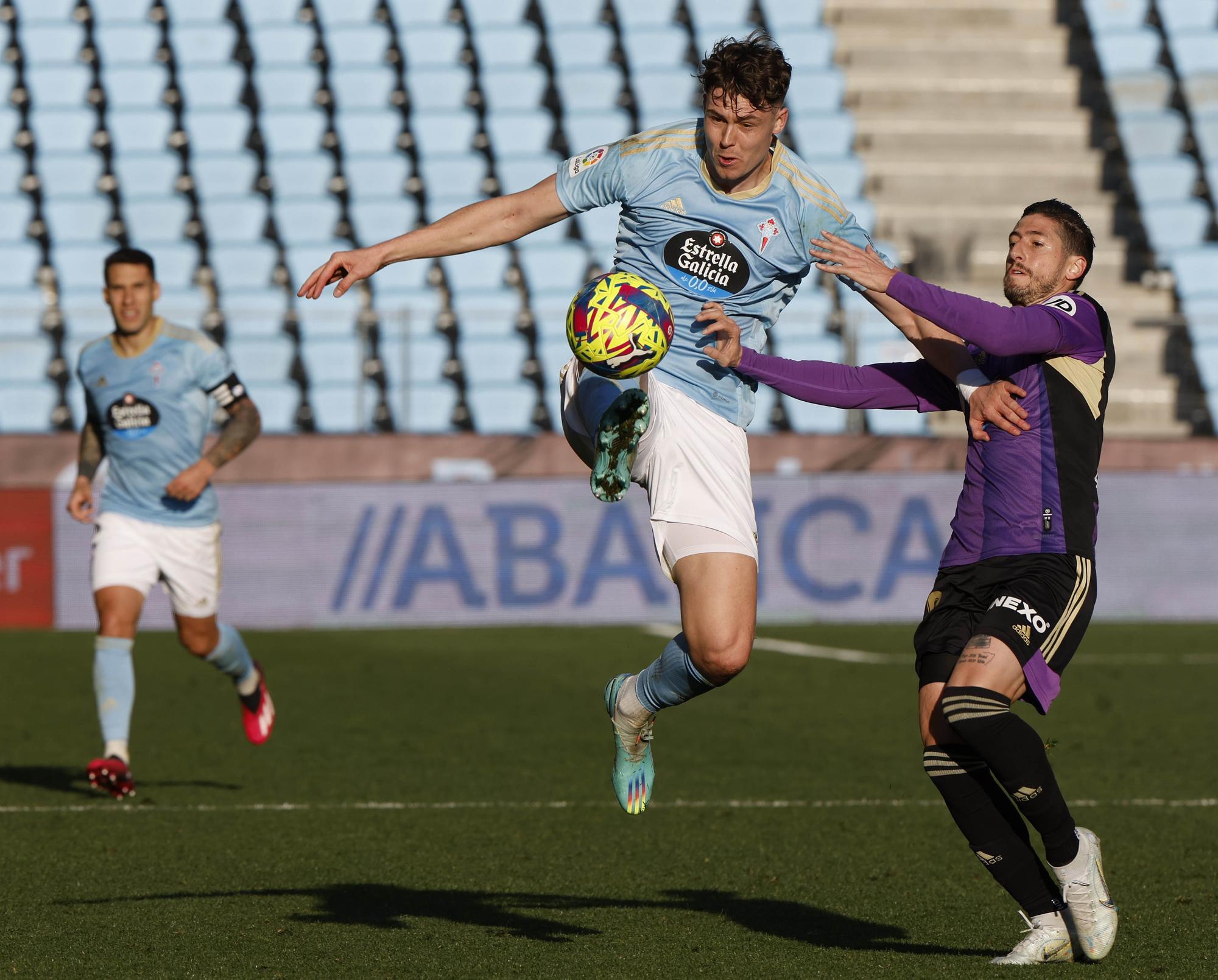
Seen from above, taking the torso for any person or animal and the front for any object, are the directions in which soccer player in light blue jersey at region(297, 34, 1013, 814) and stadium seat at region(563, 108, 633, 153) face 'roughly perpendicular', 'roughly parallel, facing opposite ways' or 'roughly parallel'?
roughly parallel

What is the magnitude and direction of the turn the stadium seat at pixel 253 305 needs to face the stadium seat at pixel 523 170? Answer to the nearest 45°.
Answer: approximately 135° to its left

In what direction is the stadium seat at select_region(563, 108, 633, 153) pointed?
toward the camera

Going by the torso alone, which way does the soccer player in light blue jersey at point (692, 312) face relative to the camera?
toward the camera

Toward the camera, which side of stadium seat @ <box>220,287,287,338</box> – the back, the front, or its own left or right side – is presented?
front

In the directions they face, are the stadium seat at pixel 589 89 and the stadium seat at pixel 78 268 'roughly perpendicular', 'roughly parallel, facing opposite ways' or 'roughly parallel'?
roughly parallel

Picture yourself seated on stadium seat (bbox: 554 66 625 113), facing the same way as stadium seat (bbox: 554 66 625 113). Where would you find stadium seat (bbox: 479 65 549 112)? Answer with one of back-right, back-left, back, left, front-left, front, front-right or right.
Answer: right

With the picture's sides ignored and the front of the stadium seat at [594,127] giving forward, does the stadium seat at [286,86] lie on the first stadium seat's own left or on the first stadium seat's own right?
on the first stadium seat's own right

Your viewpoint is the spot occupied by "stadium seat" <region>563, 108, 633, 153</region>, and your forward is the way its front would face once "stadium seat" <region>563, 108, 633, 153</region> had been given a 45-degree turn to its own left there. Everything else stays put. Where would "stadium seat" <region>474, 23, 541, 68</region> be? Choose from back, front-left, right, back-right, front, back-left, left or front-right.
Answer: back

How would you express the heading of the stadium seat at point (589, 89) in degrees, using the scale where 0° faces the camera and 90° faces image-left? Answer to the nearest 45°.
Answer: approximately 0°

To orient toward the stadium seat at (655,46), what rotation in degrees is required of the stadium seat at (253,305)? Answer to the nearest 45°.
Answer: approximately 135° to its left

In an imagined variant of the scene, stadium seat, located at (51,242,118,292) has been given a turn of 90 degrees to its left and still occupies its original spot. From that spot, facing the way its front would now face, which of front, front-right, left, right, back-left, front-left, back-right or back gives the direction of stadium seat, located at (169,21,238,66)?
front-left

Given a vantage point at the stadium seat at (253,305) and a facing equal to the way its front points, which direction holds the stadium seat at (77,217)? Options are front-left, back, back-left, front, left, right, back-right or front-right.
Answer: back-right

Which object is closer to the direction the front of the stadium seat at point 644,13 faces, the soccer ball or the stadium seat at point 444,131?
the soccer ball

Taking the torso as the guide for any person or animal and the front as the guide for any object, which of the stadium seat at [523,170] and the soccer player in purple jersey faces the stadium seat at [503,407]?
the stadium seat at [523,170]

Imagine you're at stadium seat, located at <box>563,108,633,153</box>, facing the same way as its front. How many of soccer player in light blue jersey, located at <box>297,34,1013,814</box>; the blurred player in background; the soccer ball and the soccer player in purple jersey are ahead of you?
4

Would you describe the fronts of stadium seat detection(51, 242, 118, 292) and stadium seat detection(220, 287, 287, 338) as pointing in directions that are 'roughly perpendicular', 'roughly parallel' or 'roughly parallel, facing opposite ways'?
roughly parallel

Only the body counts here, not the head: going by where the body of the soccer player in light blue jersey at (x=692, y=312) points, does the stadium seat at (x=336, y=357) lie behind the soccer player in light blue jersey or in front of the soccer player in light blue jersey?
behind

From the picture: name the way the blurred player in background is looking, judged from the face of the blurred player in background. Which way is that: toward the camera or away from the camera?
toward the camera
